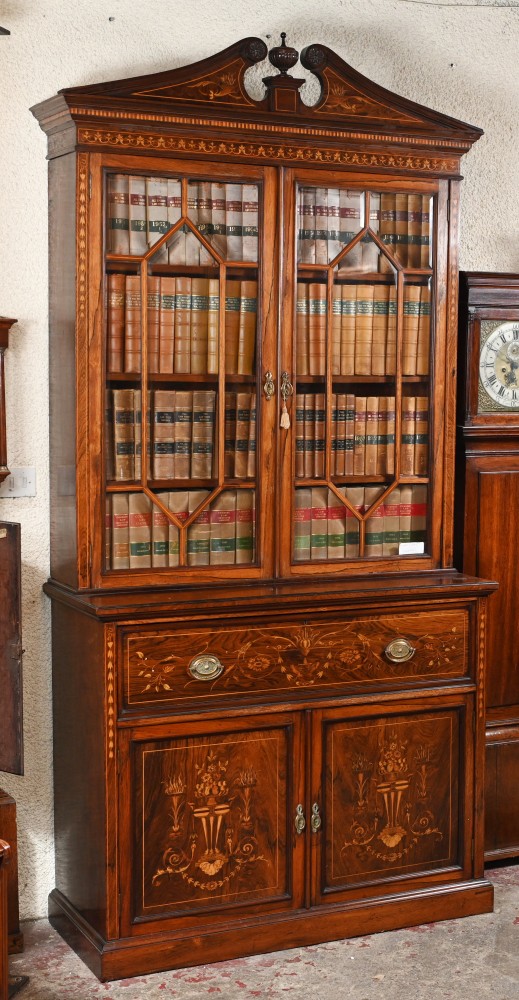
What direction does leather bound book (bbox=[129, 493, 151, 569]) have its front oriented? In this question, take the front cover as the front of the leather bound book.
to the viewer's right

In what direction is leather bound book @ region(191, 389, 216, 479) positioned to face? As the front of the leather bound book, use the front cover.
to the viewer's right

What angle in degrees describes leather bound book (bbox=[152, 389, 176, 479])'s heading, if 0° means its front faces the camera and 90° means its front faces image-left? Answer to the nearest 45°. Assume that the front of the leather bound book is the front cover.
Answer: approximately 270°

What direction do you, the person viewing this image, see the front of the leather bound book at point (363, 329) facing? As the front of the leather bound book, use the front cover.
facing to the right of the viewer

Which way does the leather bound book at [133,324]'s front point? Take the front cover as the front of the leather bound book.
to the viewer's right
